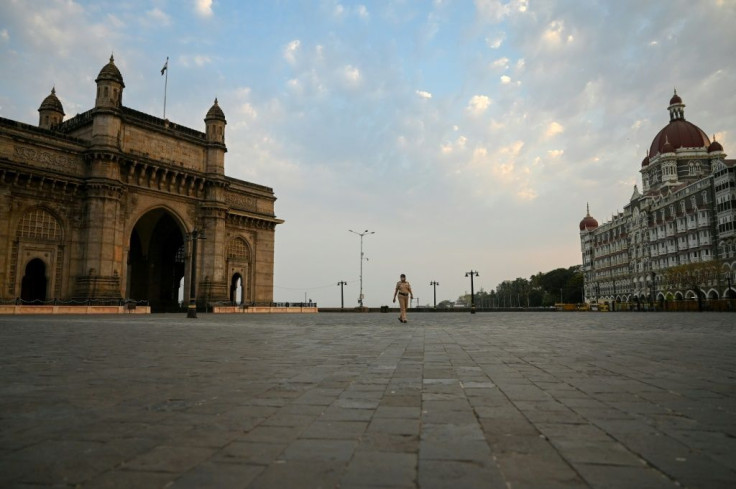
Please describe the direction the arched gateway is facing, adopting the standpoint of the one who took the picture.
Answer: facing the viewer and to the right of the viewer
